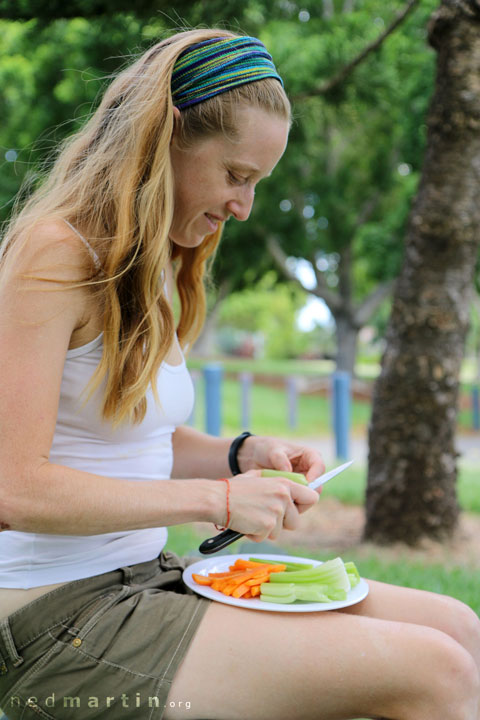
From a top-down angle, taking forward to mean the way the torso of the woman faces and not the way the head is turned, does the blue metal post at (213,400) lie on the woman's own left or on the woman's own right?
on the woman's own left

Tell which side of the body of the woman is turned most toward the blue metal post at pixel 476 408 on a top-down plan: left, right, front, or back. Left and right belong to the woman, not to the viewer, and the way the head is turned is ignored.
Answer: left

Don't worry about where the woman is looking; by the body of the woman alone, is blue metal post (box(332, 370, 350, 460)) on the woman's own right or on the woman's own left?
on the woman's own left

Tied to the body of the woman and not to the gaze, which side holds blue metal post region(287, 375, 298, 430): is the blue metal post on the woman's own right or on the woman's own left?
on the woman's own left

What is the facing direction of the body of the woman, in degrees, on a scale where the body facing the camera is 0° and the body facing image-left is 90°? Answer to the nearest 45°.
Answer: approximately 270°

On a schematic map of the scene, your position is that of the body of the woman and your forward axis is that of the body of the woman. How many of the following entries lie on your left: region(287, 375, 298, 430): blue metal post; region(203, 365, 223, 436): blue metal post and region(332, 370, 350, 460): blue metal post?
3
